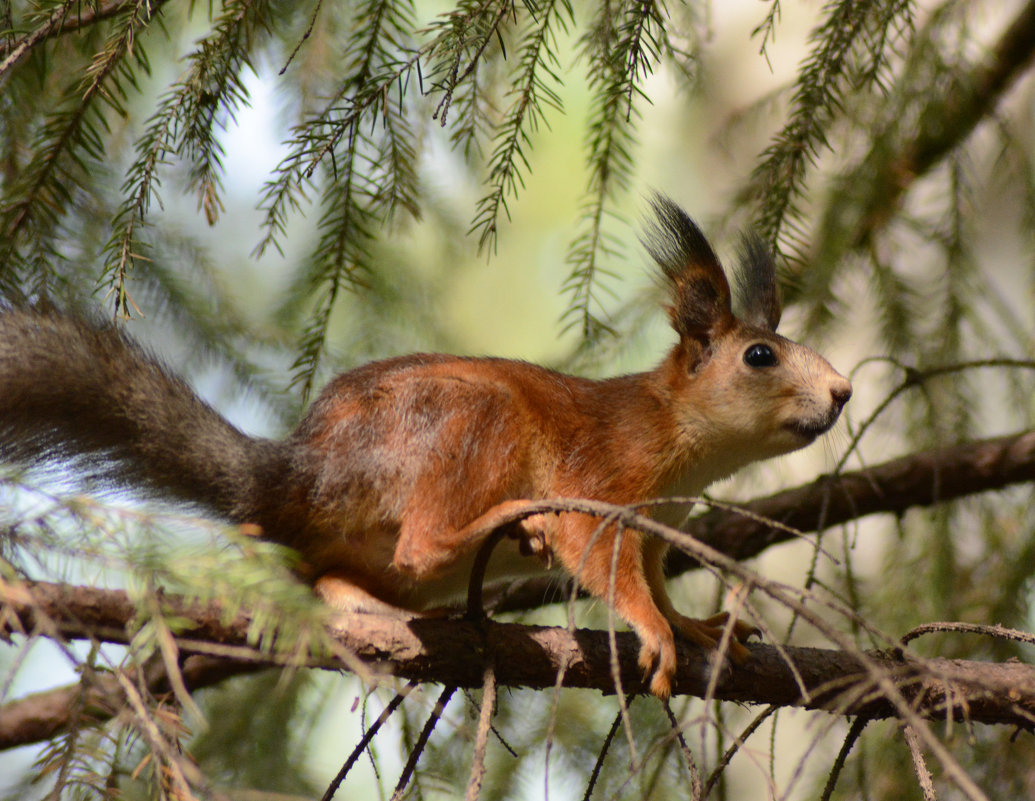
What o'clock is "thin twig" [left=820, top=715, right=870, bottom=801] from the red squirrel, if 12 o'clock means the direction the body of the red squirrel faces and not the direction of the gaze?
The thin twig is roughly at 1 o'clock from the red squirrel.

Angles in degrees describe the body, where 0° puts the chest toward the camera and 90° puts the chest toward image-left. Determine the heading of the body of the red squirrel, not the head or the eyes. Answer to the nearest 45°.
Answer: approximately 270°
